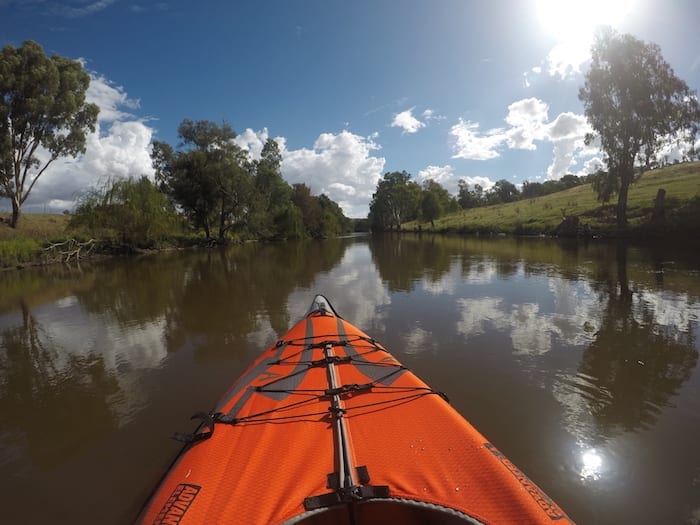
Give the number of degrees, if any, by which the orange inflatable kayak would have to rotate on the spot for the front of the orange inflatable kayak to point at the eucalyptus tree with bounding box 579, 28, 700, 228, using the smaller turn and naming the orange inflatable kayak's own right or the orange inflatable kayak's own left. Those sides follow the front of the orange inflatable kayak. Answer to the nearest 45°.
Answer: approximately 45° to the orange inflatable kayak's own right

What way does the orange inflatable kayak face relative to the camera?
away from the camera

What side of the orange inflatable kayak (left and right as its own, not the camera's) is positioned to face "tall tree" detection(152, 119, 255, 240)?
front

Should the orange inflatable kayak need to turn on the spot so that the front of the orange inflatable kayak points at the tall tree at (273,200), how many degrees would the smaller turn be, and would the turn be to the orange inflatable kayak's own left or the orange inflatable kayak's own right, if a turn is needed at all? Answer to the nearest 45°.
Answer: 0° — it already faces it

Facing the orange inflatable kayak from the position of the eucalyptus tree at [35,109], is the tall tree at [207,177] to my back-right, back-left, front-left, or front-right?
back-left
